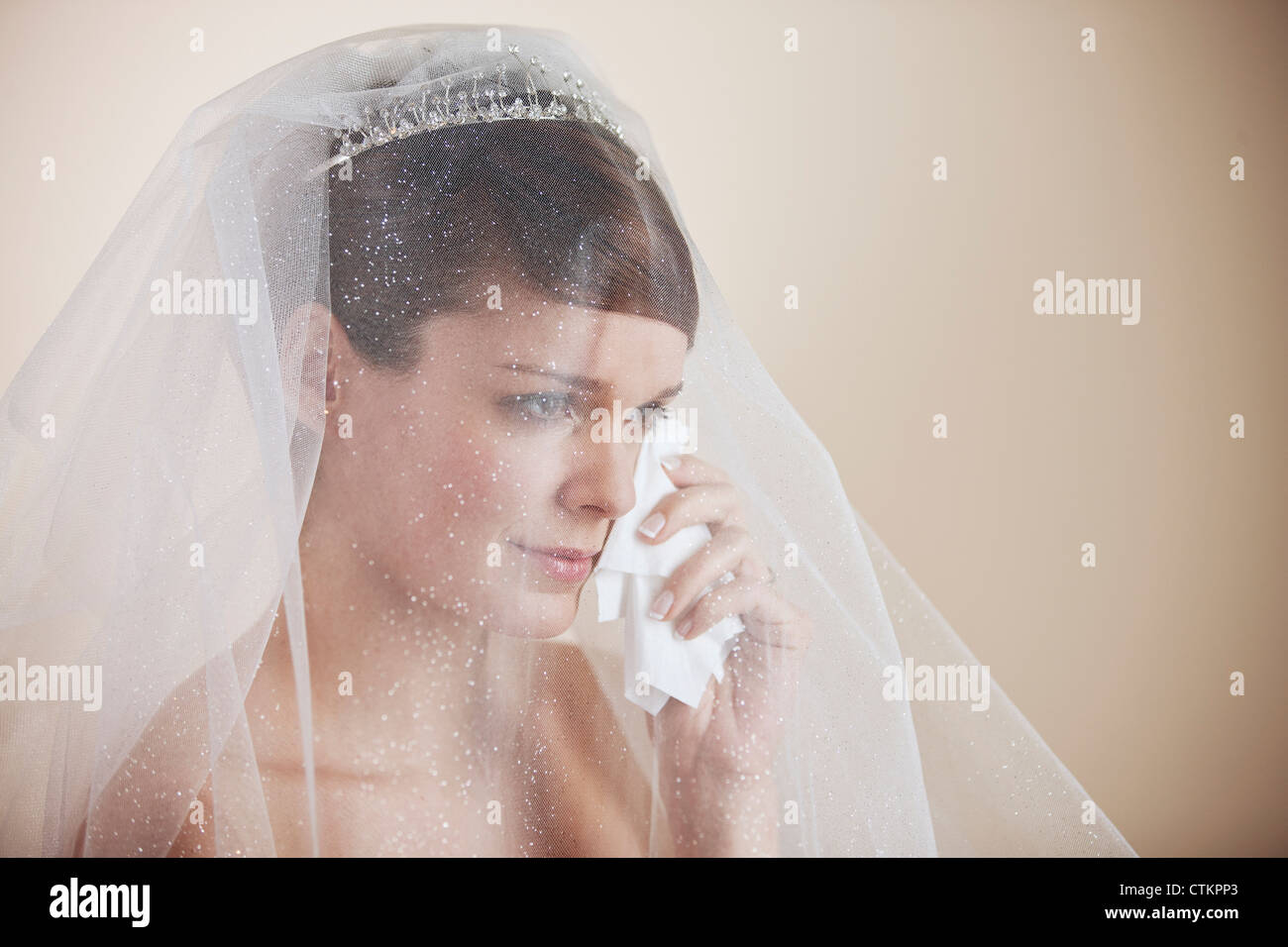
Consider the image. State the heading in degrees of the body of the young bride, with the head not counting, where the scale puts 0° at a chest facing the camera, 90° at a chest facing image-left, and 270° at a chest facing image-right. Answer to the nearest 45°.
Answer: approximately 315°

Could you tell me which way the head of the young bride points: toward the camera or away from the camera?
toward the camera
